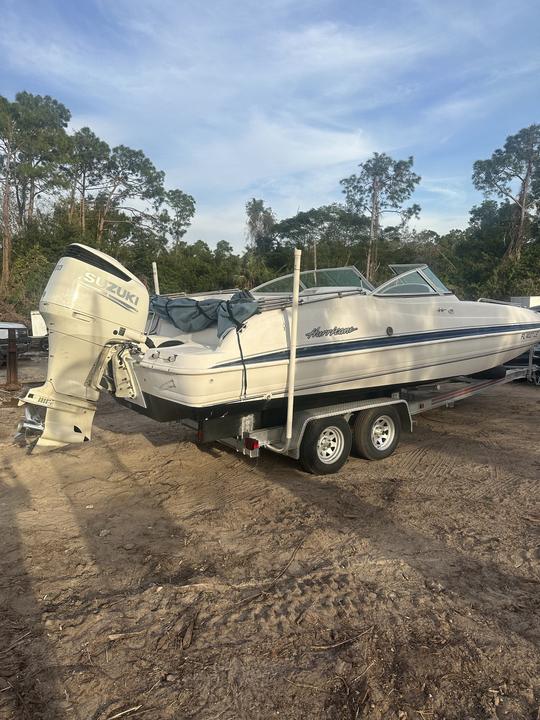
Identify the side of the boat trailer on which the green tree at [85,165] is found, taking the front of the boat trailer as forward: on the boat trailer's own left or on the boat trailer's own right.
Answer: on the boat trailer's own left

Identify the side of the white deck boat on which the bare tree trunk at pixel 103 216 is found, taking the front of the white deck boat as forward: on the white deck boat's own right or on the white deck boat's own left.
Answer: on the white deck boat's own left

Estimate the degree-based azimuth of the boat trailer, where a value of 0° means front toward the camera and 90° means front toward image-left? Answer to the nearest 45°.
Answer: approximately 225°

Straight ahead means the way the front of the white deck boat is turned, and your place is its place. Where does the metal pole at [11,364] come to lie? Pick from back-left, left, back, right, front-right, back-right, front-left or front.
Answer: left

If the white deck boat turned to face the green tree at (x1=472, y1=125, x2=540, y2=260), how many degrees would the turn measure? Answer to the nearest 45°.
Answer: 0° — it already faces it

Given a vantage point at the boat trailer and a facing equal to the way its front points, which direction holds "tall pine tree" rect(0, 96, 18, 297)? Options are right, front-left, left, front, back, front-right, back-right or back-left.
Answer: left

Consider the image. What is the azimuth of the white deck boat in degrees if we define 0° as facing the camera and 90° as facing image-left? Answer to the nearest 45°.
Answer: approximately 225°

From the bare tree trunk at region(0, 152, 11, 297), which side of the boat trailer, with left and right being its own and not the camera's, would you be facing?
left

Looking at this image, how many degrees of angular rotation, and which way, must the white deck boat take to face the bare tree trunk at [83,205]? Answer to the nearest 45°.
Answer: approximately 90° to its left
